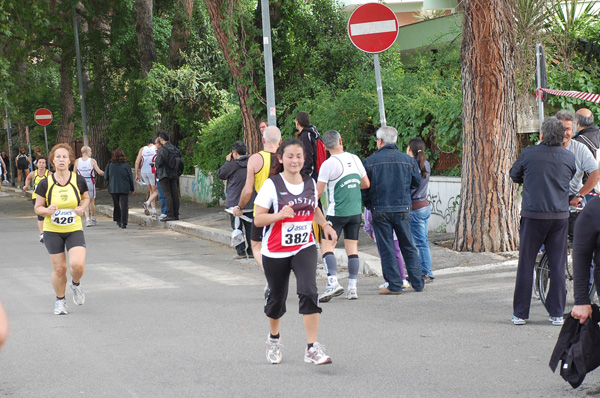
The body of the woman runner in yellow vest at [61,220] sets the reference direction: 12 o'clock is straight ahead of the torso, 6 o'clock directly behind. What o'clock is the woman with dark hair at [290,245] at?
The woman with dark hair is roughly at 11 o'clock from the woman runner in yellow vest.

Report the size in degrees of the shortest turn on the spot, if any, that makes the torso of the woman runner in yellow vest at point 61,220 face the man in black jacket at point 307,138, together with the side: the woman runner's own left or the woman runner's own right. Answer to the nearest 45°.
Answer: approximately 90° to the woman runner's own left

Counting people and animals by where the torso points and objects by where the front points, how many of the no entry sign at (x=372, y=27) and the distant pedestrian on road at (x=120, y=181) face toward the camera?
1

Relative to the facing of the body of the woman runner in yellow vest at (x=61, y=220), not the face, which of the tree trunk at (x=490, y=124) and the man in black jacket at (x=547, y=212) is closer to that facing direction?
the man in black jacket

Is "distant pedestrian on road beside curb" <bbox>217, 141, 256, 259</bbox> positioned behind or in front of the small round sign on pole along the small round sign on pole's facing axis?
in front

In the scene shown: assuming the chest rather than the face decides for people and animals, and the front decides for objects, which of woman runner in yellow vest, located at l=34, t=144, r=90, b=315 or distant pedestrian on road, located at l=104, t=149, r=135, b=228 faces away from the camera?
the distant pedestrian on road
